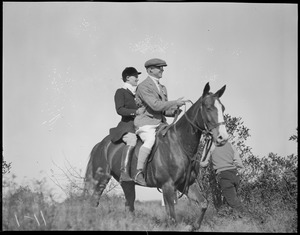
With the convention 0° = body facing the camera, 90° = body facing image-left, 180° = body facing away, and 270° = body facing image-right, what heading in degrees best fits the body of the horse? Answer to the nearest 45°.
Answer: approximately 315°

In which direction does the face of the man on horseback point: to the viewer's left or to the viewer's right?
to the viewer's right

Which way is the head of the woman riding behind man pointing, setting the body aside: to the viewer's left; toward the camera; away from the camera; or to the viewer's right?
to the viewer's right

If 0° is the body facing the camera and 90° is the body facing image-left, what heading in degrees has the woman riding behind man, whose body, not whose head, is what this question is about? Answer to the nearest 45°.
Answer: approximately 270°

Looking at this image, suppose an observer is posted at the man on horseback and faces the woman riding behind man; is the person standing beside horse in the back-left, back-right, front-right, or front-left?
back-right

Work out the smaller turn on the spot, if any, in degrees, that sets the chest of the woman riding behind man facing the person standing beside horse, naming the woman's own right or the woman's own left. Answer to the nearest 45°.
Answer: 0° — they already face them
